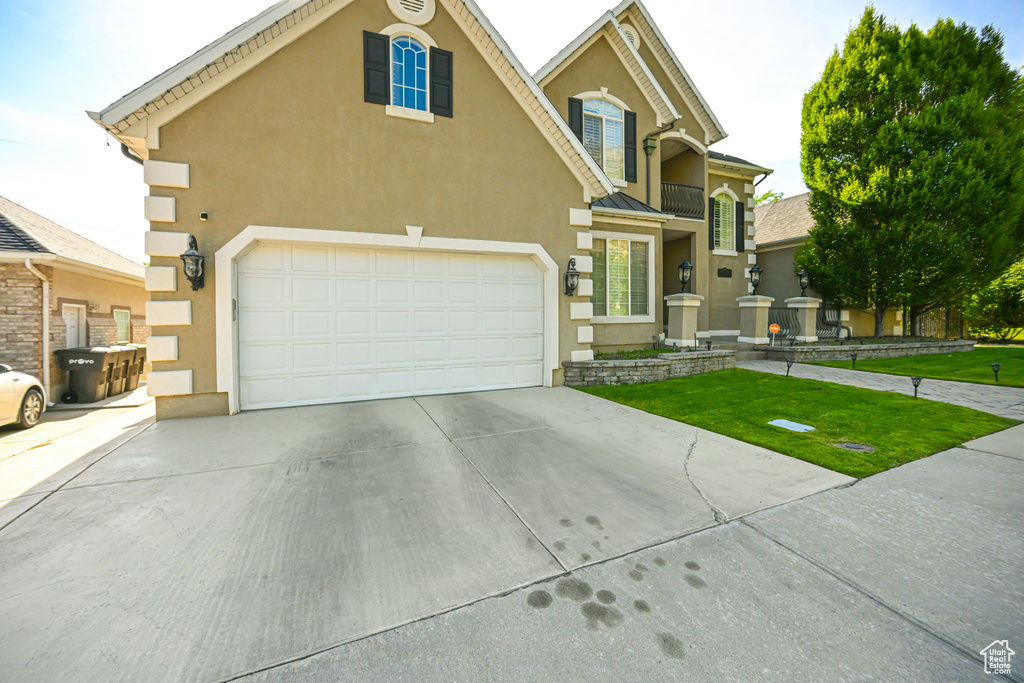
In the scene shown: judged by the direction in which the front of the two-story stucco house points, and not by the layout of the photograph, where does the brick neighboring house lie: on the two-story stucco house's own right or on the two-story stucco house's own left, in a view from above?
on the two-story stucco house's own right

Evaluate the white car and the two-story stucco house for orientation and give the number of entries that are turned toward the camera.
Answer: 1

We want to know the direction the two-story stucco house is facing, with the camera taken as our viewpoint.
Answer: facing the viewer

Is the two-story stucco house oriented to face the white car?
no

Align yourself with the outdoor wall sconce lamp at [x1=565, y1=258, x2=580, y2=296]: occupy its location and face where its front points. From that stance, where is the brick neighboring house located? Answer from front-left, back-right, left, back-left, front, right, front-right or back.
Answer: back-right

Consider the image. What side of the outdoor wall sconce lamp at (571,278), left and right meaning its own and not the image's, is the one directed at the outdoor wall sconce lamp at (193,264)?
right

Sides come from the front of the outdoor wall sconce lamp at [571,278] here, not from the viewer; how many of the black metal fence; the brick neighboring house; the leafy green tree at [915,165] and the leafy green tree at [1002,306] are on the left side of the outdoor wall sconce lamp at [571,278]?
3

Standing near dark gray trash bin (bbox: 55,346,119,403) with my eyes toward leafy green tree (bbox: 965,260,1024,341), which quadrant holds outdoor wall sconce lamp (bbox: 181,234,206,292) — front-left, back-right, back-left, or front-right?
front-right

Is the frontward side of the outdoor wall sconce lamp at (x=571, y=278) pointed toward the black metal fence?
no

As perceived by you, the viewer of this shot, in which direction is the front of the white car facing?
facing away from the viewer and to the right of the viewer

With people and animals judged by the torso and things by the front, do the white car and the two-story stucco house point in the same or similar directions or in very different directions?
very different directions

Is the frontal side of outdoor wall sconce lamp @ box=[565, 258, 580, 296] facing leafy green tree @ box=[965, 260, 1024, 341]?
no

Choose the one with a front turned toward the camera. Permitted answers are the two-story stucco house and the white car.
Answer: the two-story stucco house

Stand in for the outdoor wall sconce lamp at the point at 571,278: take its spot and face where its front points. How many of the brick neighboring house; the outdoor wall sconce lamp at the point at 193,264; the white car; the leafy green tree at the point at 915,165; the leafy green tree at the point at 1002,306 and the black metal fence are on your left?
3

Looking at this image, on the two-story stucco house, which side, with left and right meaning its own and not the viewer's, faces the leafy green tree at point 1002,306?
left

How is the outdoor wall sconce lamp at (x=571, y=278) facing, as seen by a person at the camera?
facing the viewer and to the right of the viewer
